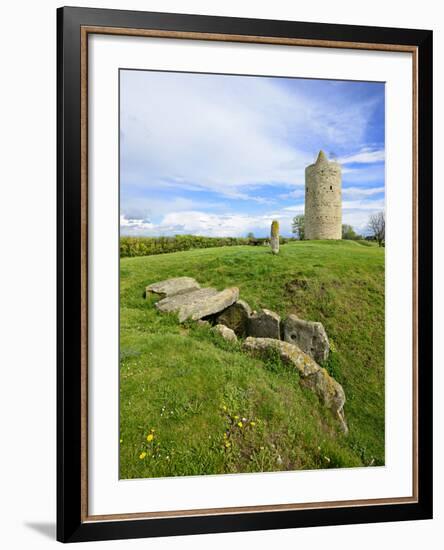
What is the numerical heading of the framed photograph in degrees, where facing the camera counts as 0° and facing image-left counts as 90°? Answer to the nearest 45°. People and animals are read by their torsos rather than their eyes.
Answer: approximately 315°
